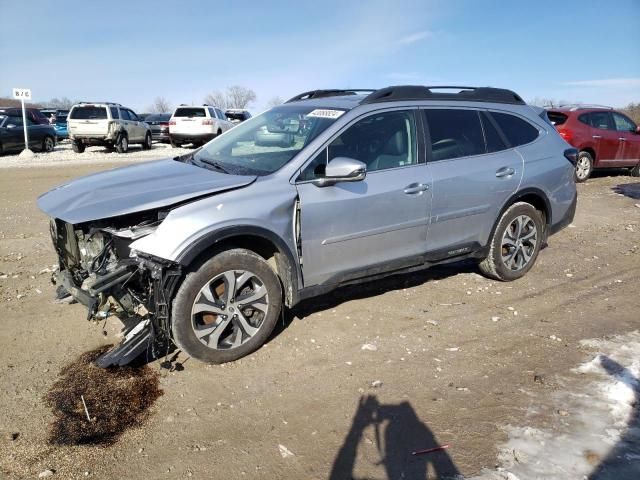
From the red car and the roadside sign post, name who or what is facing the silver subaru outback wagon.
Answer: the roadside sign post

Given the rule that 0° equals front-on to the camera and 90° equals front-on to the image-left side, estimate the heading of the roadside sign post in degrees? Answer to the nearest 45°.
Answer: approximately 0°

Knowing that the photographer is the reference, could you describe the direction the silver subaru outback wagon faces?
facing the viewer and to the left of the viewer

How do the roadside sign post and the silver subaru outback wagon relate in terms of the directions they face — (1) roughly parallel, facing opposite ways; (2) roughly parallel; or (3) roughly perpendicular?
roughly perpendicular

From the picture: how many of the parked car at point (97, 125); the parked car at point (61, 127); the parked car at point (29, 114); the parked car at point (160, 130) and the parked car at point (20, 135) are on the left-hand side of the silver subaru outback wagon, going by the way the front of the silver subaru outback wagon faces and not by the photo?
0

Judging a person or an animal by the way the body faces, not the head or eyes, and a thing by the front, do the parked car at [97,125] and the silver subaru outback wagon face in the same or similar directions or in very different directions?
very different directions

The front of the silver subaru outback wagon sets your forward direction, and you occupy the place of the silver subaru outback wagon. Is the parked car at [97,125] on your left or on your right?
on your right

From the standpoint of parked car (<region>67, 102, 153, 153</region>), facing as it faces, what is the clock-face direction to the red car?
The red car is roughly at 3 o'clock from the parked car.

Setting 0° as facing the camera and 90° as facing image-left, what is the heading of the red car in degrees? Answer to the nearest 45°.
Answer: approximately 225°

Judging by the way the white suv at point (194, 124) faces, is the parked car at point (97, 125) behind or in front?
behind

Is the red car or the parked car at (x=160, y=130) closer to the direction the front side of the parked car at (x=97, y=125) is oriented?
the parked car

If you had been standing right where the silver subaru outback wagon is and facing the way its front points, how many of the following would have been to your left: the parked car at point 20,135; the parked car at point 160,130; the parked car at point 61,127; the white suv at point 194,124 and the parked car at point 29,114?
0

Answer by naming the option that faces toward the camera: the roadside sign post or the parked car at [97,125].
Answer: the roadside sign post

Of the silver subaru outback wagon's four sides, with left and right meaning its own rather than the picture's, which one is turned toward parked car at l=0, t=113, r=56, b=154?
right
